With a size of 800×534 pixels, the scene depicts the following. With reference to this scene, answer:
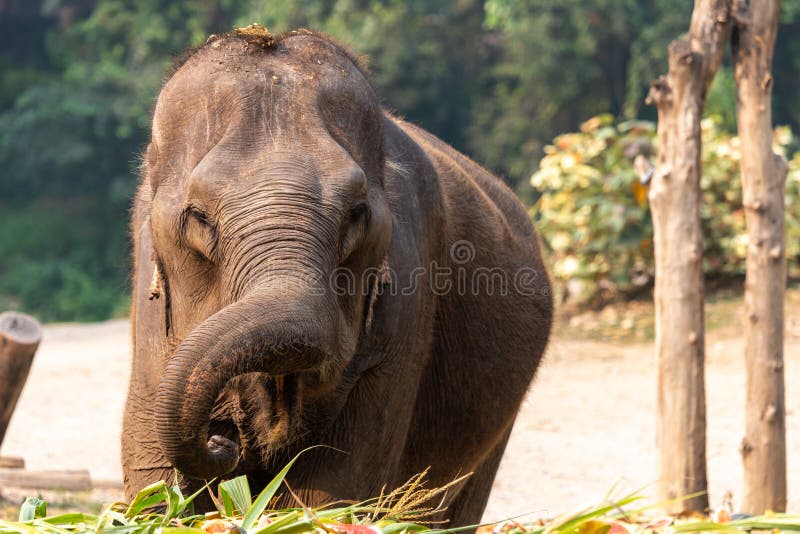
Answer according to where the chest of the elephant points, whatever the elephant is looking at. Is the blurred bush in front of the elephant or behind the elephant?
behind

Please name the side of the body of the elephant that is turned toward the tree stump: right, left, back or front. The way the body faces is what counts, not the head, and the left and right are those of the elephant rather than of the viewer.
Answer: right

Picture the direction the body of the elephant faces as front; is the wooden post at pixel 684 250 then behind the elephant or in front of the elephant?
behind

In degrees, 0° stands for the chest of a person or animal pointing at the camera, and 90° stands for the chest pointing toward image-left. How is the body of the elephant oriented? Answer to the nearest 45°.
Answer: approximately 45°

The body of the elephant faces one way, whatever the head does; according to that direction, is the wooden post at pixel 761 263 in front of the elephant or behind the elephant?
behind

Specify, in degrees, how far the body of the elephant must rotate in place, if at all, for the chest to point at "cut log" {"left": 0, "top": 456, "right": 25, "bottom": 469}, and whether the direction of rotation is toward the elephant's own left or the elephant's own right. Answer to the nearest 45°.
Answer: approximately 90° to the elephant's own right
